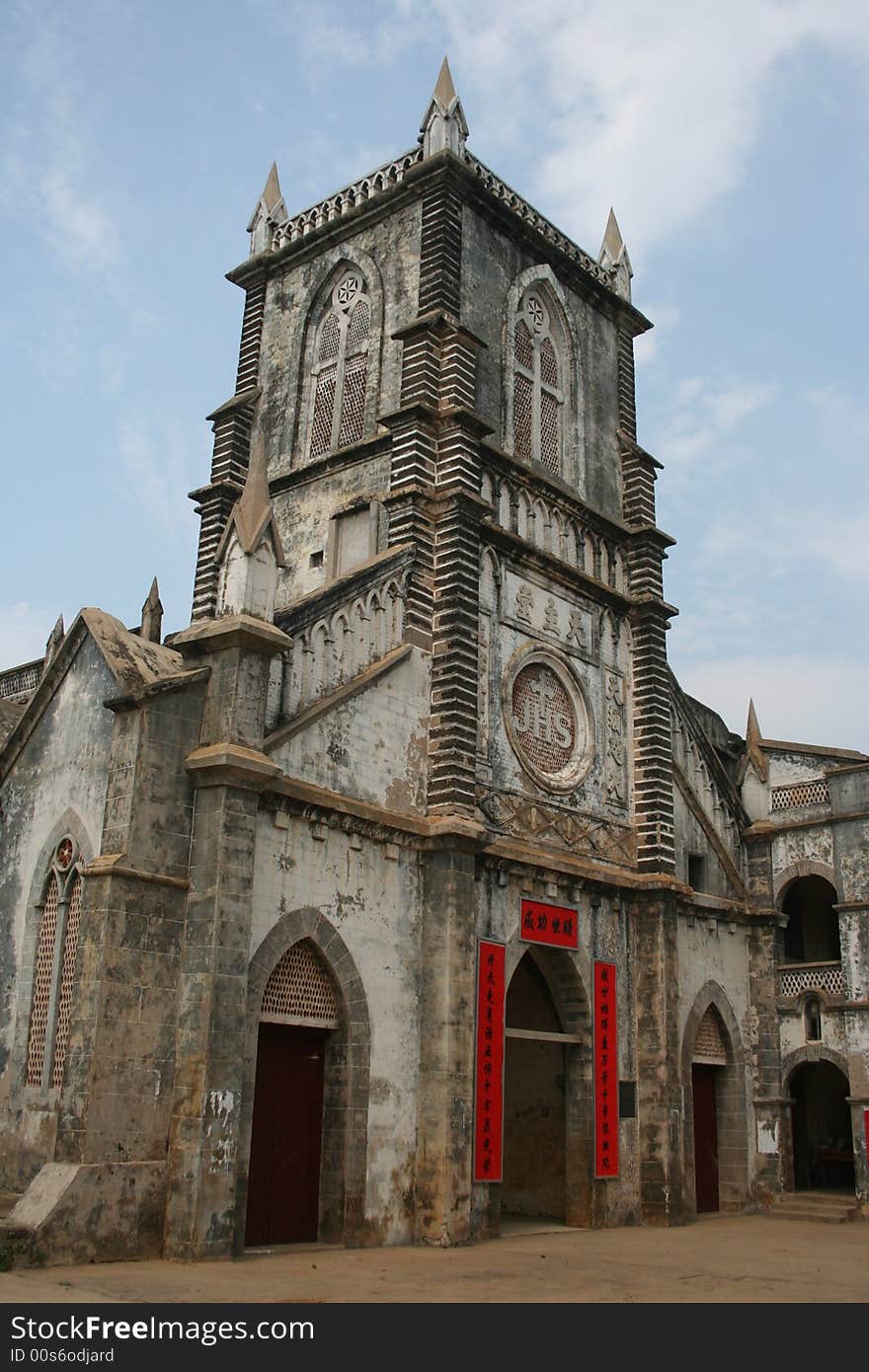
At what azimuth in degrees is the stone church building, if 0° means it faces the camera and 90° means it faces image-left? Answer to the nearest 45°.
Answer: approximately 315°
